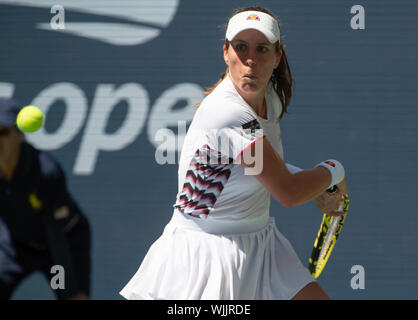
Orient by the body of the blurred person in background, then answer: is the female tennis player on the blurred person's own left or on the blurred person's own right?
on the blurred person's own left

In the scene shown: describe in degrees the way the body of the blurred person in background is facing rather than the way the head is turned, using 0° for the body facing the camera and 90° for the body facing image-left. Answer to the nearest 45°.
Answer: approximately 0°
